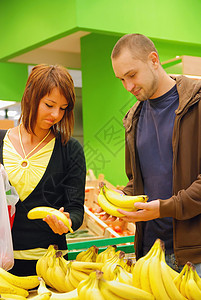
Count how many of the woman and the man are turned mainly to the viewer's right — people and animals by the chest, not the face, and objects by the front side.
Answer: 0

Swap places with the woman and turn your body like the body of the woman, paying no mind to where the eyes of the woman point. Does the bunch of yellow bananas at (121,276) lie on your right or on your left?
on your left

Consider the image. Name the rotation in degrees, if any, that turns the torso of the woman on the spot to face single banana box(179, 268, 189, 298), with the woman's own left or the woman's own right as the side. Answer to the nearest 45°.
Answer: approximately 90° to the woman's own left

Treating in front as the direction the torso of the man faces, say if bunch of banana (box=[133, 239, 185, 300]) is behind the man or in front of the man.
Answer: in front

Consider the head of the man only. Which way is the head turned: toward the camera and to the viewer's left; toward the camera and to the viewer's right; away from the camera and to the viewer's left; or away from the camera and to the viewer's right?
toward the camera and to the viewer's left
